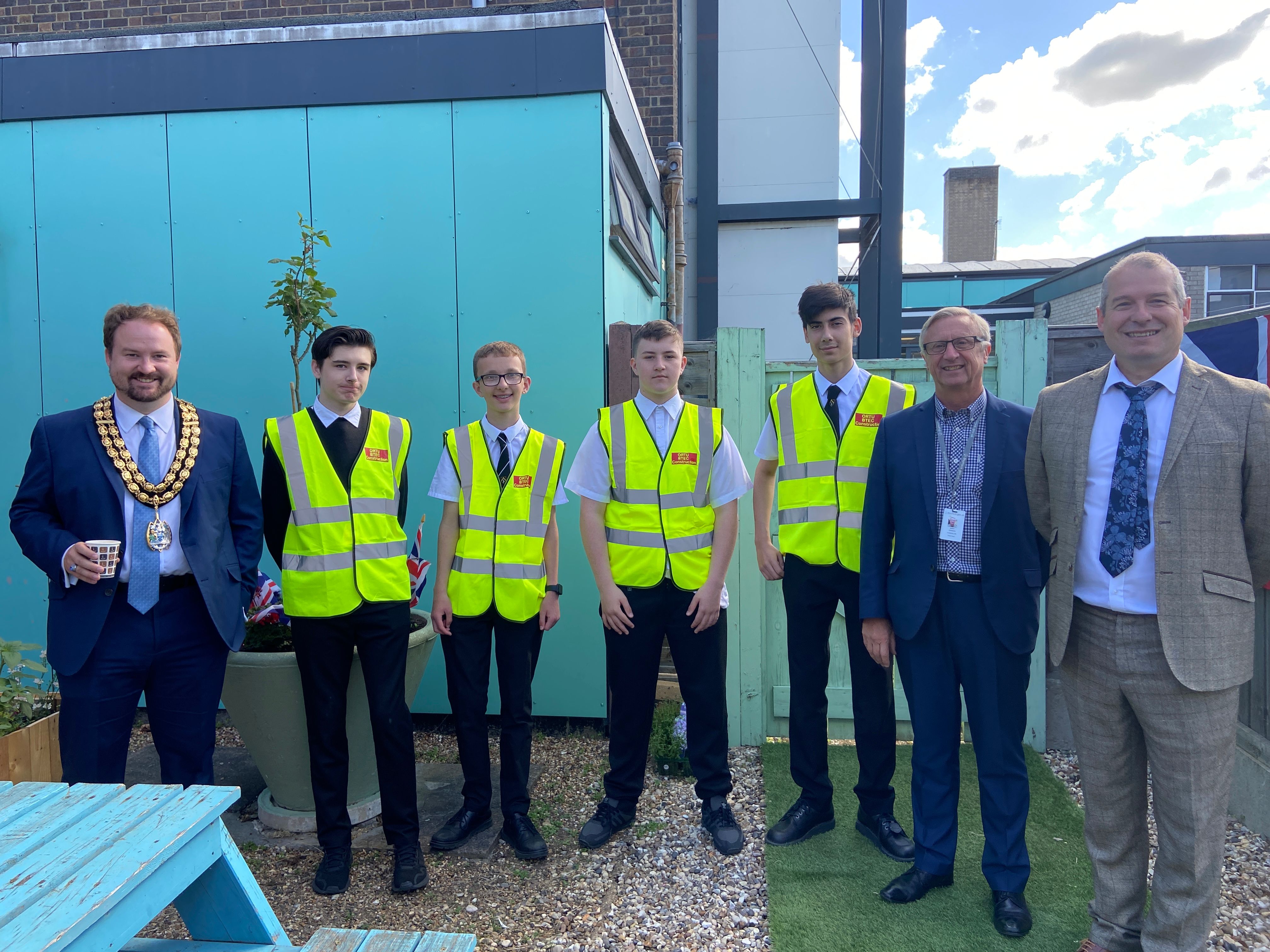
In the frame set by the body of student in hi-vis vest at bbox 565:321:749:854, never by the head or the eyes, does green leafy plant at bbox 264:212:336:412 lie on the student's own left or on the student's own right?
on the student's own right

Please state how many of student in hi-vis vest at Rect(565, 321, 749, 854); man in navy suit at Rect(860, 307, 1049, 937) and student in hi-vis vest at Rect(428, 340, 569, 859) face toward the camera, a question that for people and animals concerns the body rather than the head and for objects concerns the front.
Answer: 3

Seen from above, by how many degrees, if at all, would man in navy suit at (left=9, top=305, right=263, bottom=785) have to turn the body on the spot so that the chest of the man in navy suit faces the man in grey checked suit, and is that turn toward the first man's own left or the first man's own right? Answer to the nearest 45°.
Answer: approximately 45° to the first man's own left

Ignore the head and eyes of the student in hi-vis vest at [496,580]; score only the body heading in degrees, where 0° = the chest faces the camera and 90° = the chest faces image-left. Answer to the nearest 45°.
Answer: approximately 0°

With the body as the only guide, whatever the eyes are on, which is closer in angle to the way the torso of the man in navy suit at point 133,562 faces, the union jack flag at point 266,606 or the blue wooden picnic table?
the blue wooden picnic table

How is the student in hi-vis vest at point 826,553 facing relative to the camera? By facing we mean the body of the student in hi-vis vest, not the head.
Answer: toward the camera

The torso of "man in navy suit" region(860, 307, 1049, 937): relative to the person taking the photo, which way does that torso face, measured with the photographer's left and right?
facing the viewer

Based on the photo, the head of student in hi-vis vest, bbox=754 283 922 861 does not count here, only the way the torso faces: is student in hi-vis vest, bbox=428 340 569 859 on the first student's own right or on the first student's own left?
on the first student's own right
